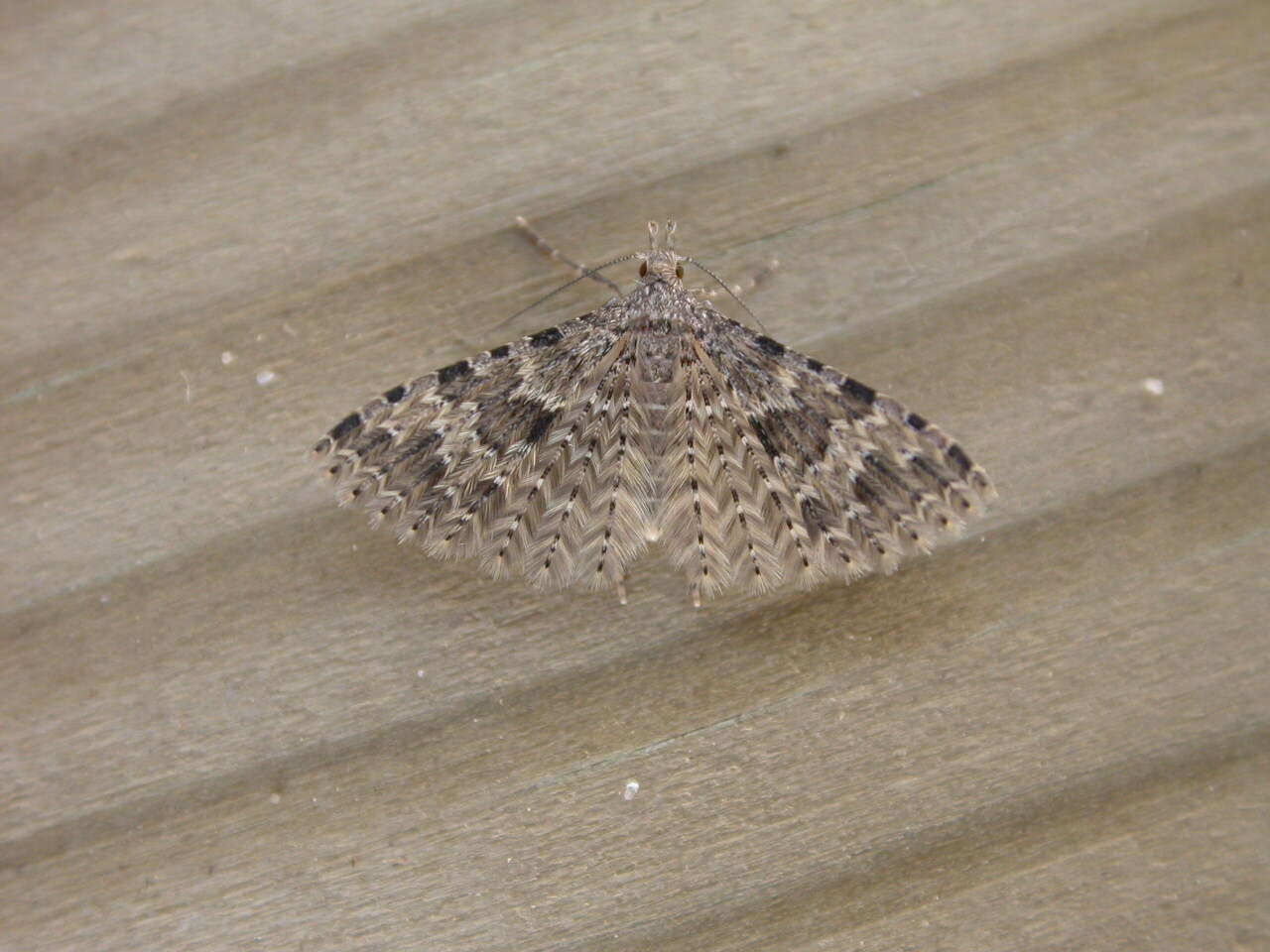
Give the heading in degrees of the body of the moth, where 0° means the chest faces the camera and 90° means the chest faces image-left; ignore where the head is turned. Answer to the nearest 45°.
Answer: approximately 180°
